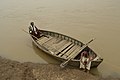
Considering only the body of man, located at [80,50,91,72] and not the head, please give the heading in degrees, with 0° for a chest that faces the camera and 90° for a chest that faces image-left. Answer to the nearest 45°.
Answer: approximately 0°
